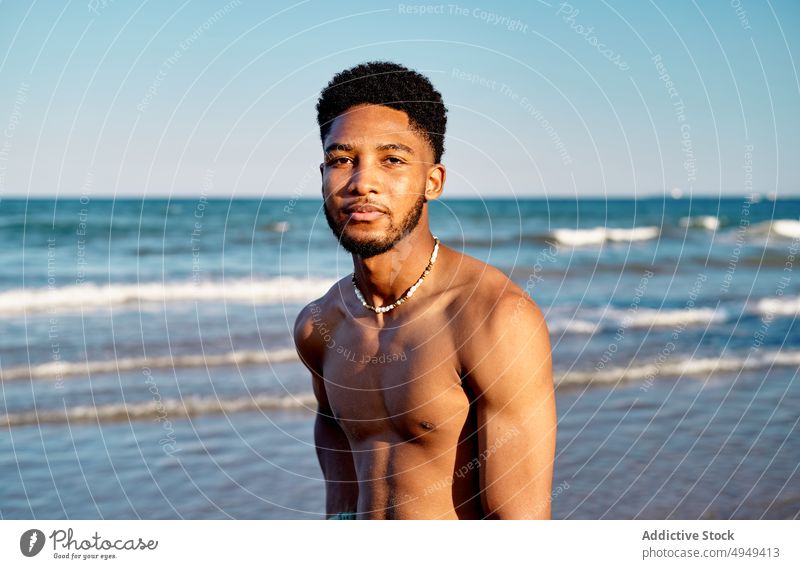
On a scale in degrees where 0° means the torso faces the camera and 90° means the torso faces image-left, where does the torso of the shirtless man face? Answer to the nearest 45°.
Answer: approximately 45°

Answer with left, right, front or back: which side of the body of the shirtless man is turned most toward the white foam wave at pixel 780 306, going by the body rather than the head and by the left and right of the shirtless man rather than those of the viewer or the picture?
back

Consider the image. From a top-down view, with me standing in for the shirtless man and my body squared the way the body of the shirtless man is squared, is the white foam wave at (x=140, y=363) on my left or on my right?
on my right

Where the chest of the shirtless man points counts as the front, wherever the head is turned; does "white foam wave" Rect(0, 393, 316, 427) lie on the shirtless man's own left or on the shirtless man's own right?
on the shirtless man's own right

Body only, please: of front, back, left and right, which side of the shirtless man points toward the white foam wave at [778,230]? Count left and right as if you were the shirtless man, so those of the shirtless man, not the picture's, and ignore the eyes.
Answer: back

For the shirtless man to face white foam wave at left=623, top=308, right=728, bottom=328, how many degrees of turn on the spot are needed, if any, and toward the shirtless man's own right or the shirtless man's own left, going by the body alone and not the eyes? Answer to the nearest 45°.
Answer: approximately 135° to the shirtless man's own right

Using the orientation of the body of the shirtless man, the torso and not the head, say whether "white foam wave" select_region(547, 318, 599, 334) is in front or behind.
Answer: behind
